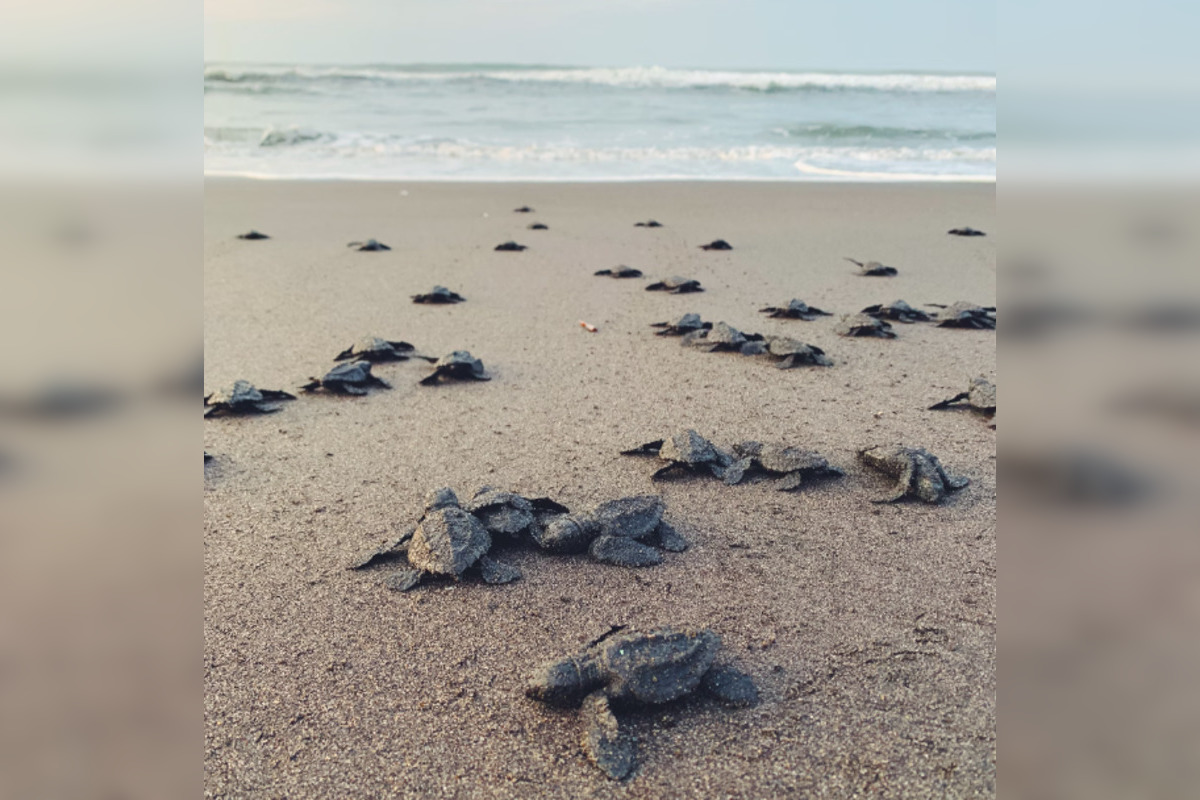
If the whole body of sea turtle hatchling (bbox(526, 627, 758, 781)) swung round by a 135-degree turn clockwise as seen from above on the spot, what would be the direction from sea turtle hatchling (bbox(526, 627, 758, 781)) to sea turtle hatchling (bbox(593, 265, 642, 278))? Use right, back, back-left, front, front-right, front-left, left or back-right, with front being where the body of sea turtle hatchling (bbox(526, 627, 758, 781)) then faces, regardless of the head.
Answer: front-left

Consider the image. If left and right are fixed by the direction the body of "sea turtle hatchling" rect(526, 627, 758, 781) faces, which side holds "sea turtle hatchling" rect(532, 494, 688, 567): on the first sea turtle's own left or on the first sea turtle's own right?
on the first sea turtle's own right

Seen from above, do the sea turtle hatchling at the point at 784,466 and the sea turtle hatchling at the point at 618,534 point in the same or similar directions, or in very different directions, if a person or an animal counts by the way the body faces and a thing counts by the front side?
same or similar directions

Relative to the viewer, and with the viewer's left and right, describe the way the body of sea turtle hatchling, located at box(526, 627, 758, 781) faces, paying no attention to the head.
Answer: facing to the left of the viewer

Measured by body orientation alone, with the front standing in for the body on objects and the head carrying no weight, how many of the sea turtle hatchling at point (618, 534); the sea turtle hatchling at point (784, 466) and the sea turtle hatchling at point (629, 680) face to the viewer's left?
3

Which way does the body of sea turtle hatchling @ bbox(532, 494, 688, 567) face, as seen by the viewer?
to the viewer's left

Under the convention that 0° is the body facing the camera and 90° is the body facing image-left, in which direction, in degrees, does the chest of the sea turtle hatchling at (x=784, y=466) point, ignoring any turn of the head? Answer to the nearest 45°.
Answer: approximately 90°

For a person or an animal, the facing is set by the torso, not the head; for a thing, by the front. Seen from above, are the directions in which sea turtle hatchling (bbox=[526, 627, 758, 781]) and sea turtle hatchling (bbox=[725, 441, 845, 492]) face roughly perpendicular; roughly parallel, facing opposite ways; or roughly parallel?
roughly parallel

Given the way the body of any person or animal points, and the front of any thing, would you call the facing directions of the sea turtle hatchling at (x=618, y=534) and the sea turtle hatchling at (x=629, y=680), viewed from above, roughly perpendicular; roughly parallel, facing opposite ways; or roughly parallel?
roughly parallel
